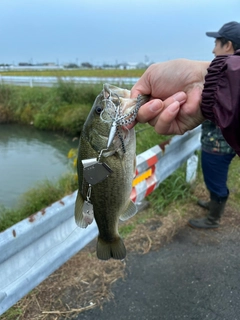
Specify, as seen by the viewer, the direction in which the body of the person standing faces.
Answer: to the viewer's left
